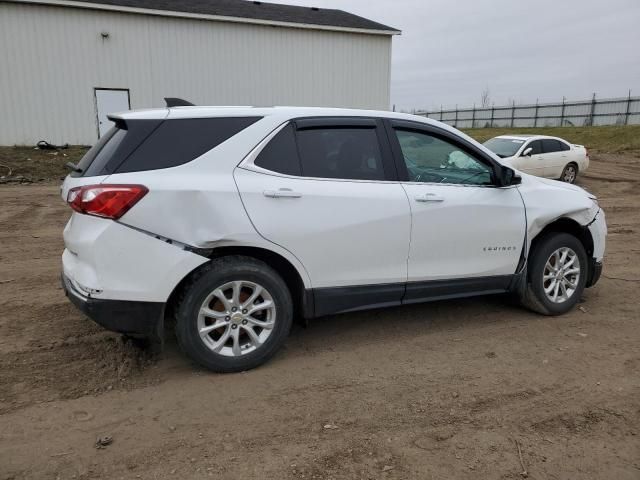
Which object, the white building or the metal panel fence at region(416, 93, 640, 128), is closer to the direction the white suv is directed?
the metal panel fence

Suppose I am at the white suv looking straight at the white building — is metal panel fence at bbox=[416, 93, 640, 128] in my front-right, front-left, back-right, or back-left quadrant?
front-right

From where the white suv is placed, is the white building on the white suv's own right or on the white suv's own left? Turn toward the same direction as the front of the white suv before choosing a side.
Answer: on the white suv's own left

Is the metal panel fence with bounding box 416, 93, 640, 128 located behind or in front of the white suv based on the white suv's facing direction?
in front

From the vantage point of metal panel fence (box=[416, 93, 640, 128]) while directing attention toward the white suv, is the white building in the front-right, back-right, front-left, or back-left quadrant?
front-right

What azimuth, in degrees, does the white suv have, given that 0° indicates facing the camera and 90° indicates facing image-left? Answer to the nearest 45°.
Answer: approximately 225°
